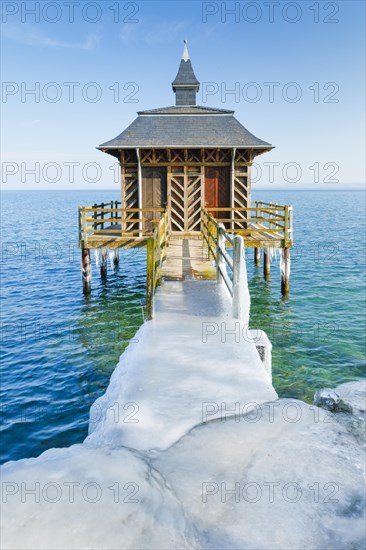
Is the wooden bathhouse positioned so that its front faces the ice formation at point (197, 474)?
yes

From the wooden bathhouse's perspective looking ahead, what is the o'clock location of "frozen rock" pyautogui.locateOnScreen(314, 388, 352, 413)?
The frozen rock is roughly at 12 o'clock from the wooden bathhouse.

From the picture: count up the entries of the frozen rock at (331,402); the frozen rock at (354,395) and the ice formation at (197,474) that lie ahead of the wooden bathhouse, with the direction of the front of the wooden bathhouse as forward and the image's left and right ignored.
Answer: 3

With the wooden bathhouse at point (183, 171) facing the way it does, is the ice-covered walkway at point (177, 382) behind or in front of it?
in front

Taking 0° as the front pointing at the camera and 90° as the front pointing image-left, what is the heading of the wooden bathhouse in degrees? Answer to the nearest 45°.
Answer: approximately 0°

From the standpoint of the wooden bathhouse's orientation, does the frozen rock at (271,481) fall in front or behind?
in front

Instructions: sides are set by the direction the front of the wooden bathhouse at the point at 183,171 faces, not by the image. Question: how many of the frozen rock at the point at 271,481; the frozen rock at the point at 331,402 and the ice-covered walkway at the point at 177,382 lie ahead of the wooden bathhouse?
3

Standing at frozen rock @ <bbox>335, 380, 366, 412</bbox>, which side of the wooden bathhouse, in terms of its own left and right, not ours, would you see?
front
